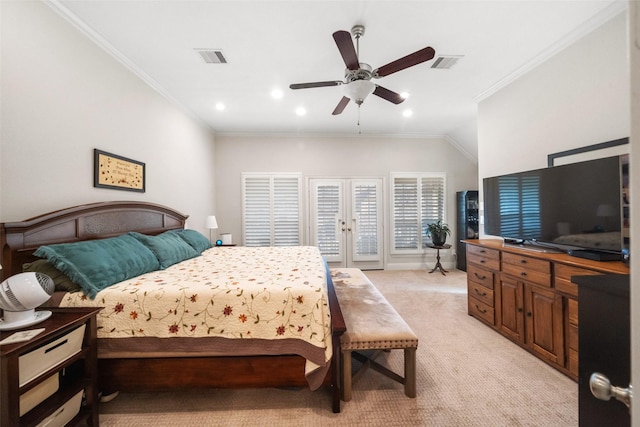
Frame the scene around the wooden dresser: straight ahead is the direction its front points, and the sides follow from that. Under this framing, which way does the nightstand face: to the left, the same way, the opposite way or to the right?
the opposite way

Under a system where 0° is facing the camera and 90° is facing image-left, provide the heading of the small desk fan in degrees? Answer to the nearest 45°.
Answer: approximately 315°

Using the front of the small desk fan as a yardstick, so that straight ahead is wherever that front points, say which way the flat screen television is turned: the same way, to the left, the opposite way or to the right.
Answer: the opposite way

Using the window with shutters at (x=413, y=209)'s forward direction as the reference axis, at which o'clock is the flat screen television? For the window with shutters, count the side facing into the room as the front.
The flat screen television is roughly at 11 o'clock from the window with shutters.

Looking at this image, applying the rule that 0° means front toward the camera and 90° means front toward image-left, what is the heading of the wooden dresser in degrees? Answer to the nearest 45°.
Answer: approximately 45°

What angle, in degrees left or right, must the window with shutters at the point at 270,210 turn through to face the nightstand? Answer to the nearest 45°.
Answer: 0° — it already faces it

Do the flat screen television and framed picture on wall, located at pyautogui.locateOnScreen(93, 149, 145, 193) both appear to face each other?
yes

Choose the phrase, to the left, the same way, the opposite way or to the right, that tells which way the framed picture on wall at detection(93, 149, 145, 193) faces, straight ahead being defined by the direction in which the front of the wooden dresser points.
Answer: the opposite way

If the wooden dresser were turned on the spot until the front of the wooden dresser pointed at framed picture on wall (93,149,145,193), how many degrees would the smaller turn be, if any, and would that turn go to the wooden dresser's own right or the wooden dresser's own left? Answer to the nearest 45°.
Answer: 0° — it already faces it

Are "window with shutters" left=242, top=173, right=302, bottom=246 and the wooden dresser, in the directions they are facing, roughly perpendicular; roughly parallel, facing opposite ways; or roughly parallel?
roughly perpendicular

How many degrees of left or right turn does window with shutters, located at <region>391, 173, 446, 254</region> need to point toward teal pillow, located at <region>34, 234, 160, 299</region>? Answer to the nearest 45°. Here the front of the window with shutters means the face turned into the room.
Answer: approximately 45° to its right

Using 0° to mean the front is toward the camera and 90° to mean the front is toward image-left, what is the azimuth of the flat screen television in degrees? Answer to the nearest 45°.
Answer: approximately 45°

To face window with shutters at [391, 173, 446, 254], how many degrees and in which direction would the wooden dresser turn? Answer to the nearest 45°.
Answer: approximately 90° to its right

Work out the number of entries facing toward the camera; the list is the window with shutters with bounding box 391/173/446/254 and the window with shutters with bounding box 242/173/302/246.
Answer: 2
